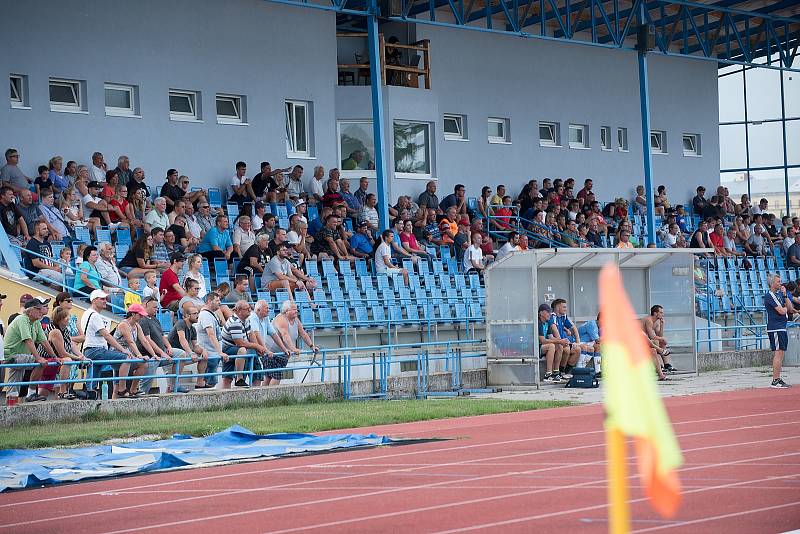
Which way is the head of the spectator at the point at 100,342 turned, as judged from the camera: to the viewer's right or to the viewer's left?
to the viewer's right

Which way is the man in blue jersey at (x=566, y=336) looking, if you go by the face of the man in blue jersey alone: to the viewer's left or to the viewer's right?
to the viewer's right

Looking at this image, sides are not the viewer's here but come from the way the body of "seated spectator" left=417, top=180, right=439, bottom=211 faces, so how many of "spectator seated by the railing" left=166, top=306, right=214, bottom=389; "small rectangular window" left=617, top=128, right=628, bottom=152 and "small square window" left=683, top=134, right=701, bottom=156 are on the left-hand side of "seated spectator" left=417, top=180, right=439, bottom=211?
2

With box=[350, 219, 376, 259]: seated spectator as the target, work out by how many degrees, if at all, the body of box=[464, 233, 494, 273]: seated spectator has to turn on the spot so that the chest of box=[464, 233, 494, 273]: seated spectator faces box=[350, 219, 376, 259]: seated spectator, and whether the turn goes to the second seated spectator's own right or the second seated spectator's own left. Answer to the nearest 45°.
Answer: approximately 90° to the second seated spectator's own right

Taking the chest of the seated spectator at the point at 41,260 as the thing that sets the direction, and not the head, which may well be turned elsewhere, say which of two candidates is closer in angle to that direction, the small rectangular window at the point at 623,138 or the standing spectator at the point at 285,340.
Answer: the standing spectator

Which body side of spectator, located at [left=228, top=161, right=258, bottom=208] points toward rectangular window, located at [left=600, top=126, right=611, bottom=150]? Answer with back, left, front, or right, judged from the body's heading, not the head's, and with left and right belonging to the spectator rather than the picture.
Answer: left
